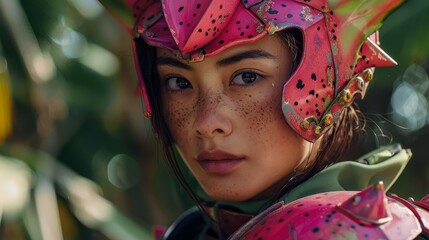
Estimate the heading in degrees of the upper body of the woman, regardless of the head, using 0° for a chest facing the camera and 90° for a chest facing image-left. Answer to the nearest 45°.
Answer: approximately 45°

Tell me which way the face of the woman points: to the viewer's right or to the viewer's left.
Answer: to the viewer's left

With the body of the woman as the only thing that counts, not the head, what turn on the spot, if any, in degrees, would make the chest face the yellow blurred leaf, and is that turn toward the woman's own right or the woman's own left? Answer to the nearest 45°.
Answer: approximately 90° to the woman's own right
